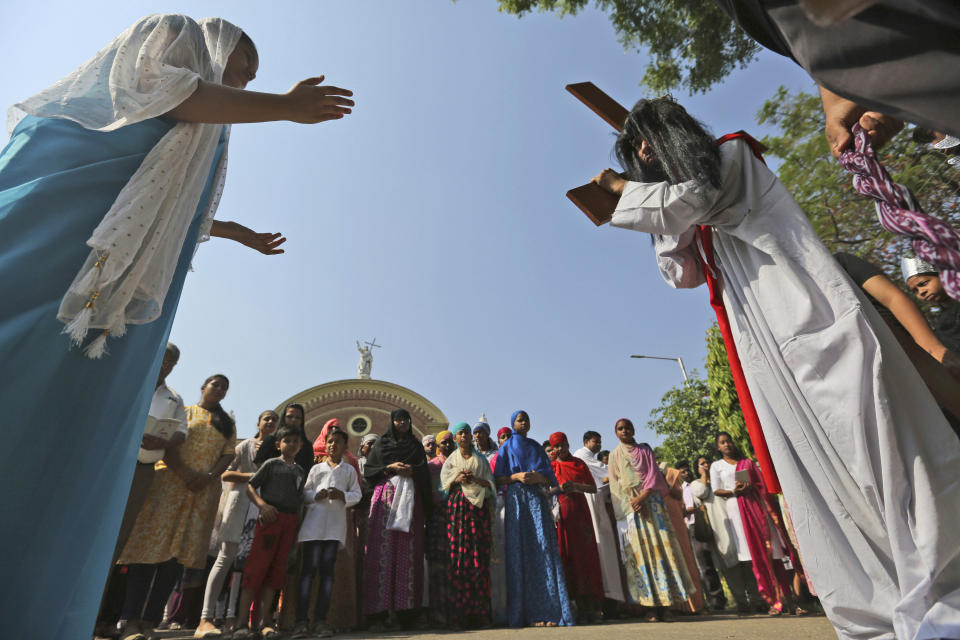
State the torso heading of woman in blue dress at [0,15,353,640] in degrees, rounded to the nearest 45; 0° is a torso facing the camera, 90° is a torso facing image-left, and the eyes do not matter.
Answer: approximately 270°

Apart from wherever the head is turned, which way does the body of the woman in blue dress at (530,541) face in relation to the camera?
toward the camera

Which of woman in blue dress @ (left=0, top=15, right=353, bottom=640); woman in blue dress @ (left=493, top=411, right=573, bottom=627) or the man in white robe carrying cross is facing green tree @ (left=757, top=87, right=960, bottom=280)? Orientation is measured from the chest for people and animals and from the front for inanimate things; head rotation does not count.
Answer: woman in blue dress @ (left=0, top=15, right=353, bottom=640)

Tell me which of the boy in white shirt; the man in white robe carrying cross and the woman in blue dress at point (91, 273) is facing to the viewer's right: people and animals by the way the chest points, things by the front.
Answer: the woman in blue dress

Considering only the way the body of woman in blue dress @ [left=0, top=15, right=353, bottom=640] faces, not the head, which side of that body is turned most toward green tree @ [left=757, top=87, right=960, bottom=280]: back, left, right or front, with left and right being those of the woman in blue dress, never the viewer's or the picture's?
front

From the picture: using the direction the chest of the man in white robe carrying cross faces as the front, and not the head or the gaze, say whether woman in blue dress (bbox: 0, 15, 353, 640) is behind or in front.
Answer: in front

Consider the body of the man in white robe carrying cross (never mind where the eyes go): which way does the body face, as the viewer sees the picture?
to the viewer's left

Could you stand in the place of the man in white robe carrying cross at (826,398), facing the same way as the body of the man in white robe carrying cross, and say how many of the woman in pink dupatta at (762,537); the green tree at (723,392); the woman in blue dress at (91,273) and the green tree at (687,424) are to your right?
3

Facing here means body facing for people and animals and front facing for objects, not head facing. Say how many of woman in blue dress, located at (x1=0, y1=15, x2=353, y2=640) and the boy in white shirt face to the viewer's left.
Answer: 0

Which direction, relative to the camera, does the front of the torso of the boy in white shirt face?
toward the camera

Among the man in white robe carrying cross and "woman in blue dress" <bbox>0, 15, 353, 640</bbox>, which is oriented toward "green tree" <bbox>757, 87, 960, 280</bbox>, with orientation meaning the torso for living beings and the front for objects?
the woman in blue dress
